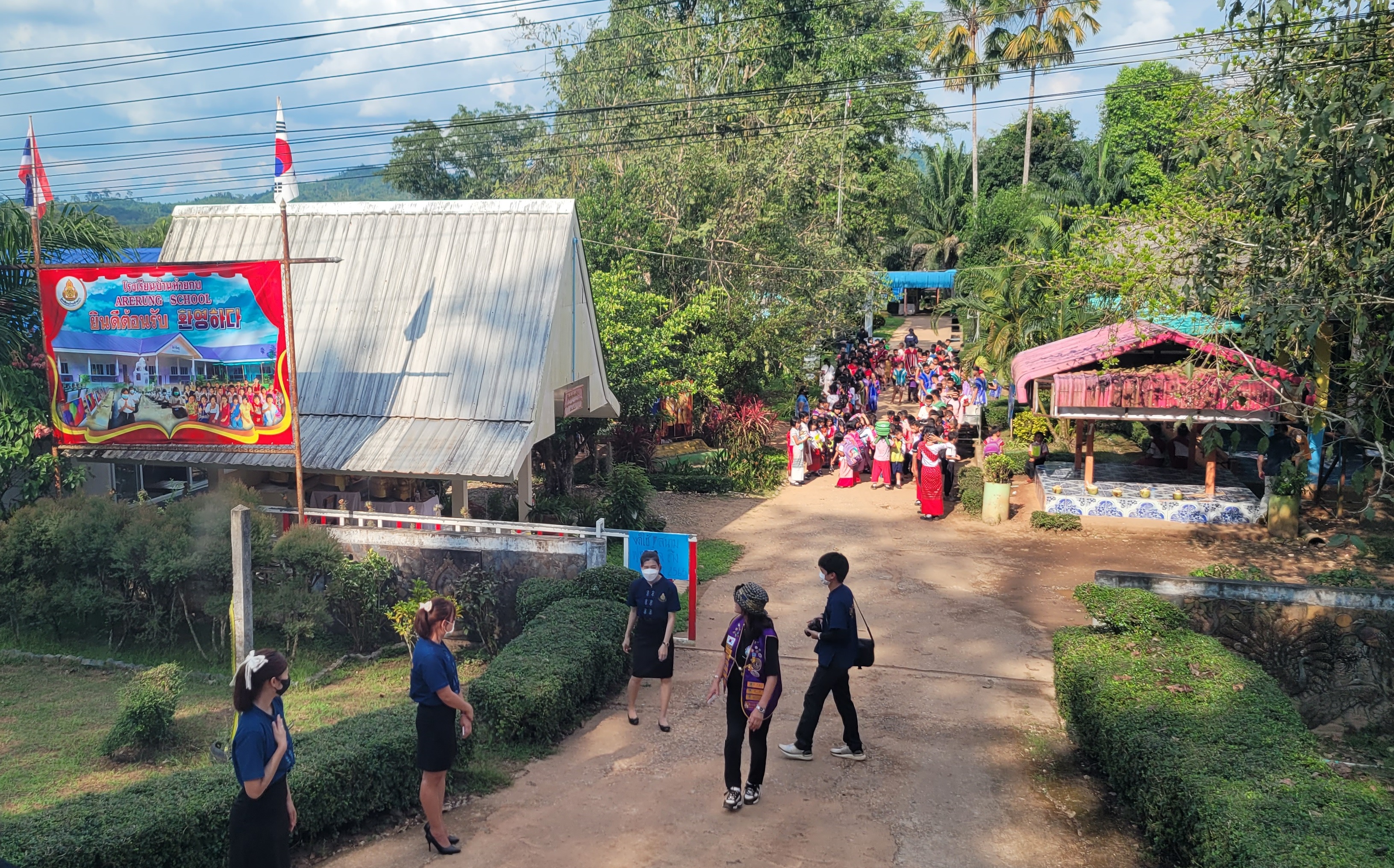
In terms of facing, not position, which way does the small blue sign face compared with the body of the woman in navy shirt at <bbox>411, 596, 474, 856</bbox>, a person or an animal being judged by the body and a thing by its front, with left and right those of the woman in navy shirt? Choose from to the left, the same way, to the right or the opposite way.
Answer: to the right

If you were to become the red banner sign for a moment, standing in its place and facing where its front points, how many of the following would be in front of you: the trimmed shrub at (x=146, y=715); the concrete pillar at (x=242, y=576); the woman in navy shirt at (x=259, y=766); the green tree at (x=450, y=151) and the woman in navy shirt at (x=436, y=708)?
4

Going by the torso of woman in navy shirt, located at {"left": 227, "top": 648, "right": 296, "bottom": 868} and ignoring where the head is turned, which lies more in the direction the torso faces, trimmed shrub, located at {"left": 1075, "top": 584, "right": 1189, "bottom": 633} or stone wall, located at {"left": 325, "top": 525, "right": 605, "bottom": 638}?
the trimmed shrub

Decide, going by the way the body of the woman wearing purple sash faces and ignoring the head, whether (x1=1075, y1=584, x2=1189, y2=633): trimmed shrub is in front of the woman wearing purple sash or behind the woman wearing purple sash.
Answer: behind

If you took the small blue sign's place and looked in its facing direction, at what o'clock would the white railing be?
The white railing is roughly at 3 o'clock from the small blue sign.

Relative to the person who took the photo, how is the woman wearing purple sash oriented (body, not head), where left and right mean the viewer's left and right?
facing the viewer and to the left of the viewer

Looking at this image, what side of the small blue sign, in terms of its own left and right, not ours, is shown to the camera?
front

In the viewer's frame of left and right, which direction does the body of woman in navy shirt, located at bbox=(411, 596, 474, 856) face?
facing to the right of the viewer

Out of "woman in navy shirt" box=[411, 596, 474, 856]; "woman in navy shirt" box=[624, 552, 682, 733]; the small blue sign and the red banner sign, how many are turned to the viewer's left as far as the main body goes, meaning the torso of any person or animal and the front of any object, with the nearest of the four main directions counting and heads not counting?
0

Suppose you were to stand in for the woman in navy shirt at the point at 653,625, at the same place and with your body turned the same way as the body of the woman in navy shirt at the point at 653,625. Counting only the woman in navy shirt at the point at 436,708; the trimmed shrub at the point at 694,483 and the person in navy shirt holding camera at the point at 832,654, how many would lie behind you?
1

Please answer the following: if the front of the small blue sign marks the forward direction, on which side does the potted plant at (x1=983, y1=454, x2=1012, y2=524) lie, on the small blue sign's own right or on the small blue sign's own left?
on the small blue sign's own left

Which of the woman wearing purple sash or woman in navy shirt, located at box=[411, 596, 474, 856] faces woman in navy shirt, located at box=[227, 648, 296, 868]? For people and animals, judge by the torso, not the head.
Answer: the woman wearing purple sash

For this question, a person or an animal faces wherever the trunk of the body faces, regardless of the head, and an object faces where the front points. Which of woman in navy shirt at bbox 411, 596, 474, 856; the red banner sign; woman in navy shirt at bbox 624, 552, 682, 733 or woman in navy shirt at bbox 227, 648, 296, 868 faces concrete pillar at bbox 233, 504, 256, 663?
the red banner sign

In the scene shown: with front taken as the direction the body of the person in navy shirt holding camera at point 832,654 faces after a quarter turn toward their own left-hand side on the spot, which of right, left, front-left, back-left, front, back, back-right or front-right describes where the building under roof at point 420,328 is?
back-right

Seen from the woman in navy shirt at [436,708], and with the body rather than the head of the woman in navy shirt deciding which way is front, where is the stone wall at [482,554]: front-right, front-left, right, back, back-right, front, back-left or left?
left

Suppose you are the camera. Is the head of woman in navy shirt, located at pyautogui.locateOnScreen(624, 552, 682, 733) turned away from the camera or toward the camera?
toward the camera
